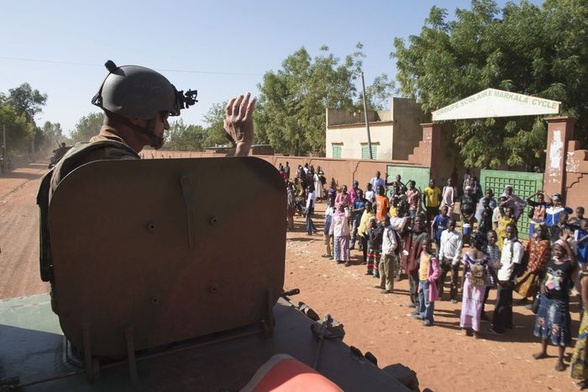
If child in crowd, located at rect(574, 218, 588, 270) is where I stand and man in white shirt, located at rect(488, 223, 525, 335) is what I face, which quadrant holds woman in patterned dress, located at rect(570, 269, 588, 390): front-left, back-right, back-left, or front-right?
front-left

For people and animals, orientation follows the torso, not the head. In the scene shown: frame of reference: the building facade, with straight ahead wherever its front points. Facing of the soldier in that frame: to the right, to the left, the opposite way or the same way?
the opposite way

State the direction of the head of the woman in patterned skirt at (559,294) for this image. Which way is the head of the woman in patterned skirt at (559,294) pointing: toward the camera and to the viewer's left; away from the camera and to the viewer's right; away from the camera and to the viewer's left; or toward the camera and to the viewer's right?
toward the camera and to the viewer's left

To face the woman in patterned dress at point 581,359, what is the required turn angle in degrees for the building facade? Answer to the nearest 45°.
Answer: approximately 45° to its left

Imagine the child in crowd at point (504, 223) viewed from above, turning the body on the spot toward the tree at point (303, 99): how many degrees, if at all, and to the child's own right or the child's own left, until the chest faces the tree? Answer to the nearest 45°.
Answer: approximately 90° to the child's own right

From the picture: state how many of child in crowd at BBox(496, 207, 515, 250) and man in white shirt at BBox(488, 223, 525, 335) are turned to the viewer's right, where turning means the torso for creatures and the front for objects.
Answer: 0

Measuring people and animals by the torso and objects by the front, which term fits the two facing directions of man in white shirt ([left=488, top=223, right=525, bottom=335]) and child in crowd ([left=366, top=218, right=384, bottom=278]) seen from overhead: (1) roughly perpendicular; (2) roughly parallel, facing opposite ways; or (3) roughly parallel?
roughly parallel

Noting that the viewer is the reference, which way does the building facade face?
facing the viewer and to the left of the viewer

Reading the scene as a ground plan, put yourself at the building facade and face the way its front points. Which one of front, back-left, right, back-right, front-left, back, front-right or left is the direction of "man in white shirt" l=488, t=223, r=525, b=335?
front-left

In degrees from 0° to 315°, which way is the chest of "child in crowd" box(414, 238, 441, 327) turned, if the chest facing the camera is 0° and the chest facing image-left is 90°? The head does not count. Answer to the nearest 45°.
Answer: approximately 45°

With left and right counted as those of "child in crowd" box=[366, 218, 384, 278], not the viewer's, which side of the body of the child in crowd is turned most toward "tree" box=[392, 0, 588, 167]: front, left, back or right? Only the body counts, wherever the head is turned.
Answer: back
